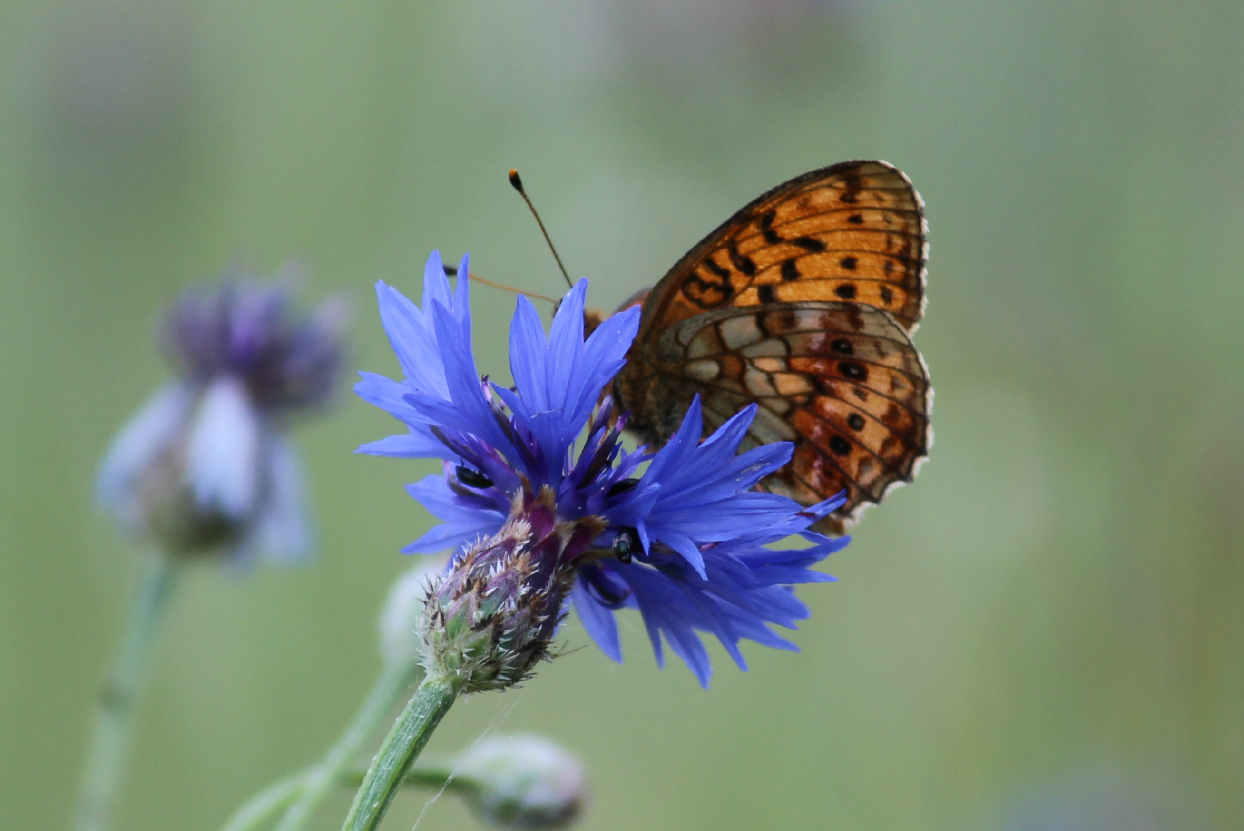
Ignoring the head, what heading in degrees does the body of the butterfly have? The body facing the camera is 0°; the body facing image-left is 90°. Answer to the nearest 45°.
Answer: approximately 90°
